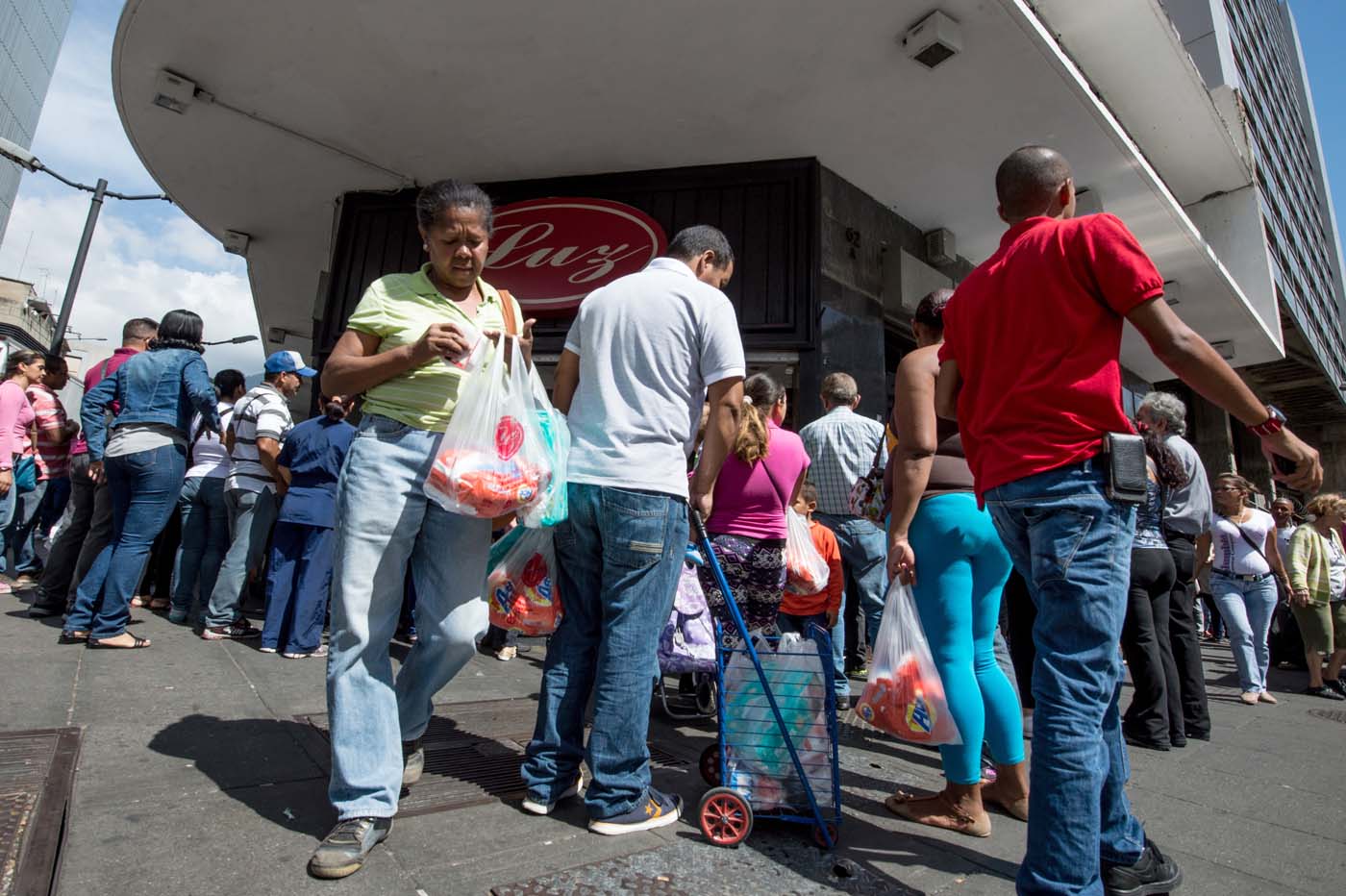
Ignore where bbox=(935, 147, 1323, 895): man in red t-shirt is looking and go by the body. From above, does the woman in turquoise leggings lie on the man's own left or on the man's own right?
on the man's own left

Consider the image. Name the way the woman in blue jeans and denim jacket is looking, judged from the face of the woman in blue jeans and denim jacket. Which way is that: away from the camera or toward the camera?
away from the camera

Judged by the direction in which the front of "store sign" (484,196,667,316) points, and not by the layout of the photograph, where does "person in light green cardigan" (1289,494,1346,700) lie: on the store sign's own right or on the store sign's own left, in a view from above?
on the store sign's own left

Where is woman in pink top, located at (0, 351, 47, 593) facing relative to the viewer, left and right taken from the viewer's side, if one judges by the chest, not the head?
facing to the right of the viewer

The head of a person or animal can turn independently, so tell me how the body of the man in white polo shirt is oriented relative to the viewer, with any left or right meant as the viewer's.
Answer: facing away from the viewer and to the right of the viewer

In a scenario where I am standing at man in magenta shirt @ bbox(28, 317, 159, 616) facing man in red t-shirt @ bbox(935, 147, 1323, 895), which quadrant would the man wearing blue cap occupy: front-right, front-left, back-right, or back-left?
front-left

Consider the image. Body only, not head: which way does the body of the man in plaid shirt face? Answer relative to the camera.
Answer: away from the camera

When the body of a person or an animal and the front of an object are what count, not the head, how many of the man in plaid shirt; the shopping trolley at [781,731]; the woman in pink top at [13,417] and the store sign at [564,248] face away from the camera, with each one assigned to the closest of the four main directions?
1

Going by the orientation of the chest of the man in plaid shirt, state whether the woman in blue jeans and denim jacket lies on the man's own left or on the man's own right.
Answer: on the man's own left

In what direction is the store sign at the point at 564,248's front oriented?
toward the camera

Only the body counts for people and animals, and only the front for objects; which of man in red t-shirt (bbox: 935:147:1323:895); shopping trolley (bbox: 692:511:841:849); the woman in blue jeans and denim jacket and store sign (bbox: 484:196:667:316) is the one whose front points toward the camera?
the store sign

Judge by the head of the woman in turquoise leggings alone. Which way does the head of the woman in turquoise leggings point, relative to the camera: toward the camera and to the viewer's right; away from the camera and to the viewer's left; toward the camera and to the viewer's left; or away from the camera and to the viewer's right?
away from the camera and to the viewer's left

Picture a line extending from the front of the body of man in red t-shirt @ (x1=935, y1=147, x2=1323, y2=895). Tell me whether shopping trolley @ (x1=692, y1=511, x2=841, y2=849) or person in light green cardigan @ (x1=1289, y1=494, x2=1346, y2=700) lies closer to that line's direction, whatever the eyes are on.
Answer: the person in light green cardigan

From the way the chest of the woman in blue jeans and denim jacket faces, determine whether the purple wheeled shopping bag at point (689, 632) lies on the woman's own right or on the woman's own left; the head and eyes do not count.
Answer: on the woman's own right

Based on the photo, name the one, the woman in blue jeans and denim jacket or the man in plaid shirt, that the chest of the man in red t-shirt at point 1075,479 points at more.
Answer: the man in plaid shirt

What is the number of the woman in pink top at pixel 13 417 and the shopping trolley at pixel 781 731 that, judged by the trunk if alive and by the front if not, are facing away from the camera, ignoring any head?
0

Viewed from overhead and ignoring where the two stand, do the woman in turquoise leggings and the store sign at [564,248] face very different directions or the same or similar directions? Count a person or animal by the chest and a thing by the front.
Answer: very different directions

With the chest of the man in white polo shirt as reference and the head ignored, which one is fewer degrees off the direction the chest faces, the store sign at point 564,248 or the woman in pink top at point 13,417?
the store sign

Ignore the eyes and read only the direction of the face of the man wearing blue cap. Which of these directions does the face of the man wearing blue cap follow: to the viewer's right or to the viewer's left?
to the viewer's right
